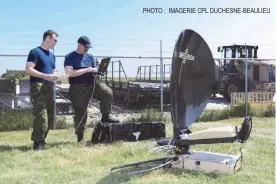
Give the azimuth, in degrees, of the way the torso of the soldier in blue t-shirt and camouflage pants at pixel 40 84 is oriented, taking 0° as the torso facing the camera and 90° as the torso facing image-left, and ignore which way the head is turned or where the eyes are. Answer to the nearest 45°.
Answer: approximately 315°

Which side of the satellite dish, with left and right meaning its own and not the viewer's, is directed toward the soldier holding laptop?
back

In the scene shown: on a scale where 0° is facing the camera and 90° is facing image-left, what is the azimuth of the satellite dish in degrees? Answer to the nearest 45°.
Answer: approximately 315°

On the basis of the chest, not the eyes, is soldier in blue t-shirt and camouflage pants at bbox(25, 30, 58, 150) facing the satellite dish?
yes

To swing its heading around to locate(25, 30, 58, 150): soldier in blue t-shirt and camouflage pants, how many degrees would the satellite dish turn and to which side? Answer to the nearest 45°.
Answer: approximately 180°
